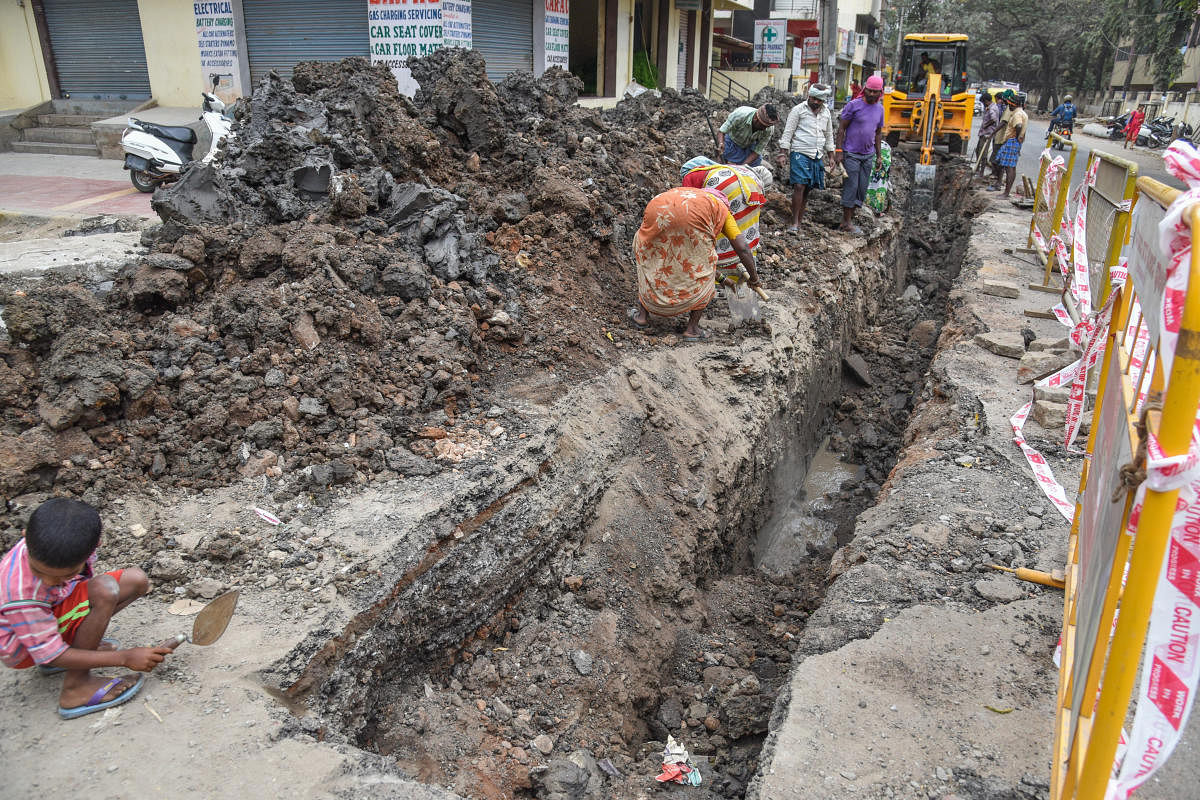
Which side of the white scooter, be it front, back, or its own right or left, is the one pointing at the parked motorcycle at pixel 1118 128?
front

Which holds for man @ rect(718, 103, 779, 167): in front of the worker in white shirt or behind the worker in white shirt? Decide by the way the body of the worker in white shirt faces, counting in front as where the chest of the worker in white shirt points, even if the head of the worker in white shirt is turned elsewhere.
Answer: behind

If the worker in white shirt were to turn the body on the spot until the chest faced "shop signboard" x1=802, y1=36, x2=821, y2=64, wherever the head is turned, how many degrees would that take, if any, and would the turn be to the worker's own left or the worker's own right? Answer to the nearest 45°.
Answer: approximately 180°

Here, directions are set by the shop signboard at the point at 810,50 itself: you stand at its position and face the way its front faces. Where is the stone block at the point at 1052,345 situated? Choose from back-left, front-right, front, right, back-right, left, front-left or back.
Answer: front

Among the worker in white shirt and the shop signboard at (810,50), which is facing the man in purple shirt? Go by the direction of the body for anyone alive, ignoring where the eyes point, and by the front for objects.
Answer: the shop signboard

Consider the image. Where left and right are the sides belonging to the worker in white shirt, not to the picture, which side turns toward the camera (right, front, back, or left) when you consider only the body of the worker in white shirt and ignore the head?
front

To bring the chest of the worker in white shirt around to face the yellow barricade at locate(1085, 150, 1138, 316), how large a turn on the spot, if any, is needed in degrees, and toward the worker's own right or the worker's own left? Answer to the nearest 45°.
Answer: approximately 45° to the worker's own left

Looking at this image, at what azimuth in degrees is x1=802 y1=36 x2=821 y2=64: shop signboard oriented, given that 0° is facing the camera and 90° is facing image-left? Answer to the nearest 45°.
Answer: approximately 0°

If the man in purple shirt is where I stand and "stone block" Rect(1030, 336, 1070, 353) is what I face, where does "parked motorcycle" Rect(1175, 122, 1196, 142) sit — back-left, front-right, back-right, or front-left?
back-left

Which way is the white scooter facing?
to the viewer's right

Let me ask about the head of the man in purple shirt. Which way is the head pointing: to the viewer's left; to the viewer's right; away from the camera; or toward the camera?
toward the camera

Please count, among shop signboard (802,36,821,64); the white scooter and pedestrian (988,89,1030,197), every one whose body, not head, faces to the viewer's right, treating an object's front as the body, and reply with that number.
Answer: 1

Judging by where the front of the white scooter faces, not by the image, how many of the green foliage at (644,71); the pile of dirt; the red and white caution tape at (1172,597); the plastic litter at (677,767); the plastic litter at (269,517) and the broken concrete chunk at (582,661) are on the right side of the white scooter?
5
